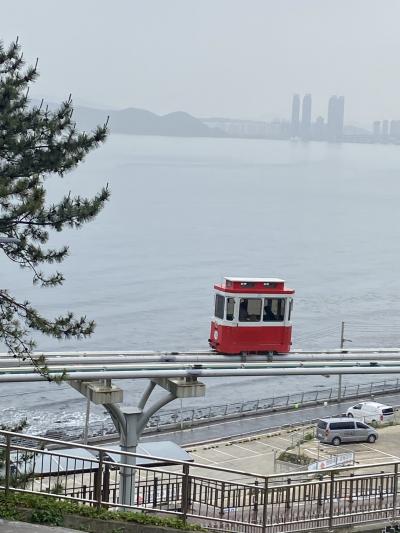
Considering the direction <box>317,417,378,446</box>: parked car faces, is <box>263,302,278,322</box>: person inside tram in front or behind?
behind

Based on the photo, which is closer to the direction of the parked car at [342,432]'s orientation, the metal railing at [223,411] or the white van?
the white van

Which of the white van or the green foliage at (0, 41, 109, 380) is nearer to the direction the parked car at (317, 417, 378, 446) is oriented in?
the white van

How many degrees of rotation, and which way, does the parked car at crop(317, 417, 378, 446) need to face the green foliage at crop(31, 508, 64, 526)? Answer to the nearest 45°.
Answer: approximately 135° to its right

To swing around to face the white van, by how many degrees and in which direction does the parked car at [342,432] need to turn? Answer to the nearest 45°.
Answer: approximately 45° to its left

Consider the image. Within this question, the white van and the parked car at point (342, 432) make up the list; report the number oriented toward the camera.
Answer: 0

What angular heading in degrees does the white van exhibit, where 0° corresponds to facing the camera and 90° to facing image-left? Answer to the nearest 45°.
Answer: approximately 135°

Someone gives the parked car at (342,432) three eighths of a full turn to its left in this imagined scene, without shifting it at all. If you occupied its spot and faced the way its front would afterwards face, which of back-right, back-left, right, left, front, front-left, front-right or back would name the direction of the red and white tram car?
left

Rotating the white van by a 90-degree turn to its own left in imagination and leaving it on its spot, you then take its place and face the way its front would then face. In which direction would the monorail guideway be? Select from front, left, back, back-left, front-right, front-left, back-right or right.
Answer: front-left

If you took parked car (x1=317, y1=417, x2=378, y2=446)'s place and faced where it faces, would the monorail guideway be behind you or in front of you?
behind

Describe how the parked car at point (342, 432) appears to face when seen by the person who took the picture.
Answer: facing away from the viewer and to the right of the viewer

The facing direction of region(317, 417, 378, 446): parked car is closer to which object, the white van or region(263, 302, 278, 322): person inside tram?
the white van
